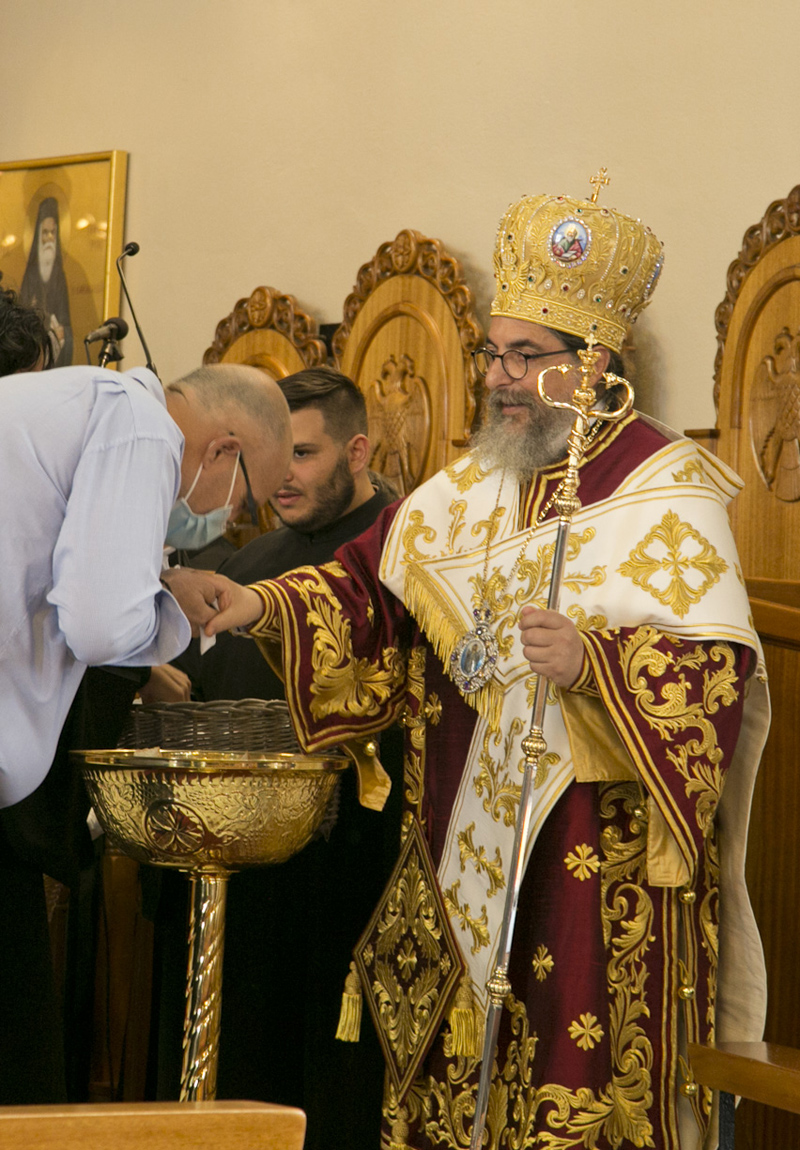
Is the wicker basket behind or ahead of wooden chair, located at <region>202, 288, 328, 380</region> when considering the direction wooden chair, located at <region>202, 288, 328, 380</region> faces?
ahead

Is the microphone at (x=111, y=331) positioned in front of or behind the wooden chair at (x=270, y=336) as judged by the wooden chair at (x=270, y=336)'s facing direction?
in front

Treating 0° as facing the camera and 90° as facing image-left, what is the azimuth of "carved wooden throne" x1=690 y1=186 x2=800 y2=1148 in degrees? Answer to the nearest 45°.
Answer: approximately 45°

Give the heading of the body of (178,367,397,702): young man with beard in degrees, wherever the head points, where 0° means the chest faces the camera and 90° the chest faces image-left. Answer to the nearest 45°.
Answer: approximately 45°

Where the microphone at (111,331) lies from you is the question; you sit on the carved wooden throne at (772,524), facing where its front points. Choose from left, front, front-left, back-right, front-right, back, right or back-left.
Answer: front-right

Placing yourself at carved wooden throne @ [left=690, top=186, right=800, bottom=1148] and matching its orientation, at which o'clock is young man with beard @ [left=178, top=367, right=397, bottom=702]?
The young man with beard is roughly at 2 o'clock from the carved wooden throne.

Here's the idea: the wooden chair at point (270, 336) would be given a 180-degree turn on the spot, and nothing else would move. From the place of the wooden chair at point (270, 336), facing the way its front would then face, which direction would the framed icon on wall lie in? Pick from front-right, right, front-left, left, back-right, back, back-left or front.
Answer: left

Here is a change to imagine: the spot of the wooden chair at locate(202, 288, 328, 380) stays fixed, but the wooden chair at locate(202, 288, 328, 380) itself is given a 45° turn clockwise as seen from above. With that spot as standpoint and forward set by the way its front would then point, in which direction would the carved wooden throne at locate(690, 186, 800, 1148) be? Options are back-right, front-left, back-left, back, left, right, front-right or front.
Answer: back-left

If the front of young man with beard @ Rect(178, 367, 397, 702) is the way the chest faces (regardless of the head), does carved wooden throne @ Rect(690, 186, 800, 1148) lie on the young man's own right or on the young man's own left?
on the young man's own left

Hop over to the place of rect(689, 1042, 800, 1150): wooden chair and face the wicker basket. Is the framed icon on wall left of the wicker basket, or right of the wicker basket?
right

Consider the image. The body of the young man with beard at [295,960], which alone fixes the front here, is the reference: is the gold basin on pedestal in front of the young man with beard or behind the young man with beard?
in front
